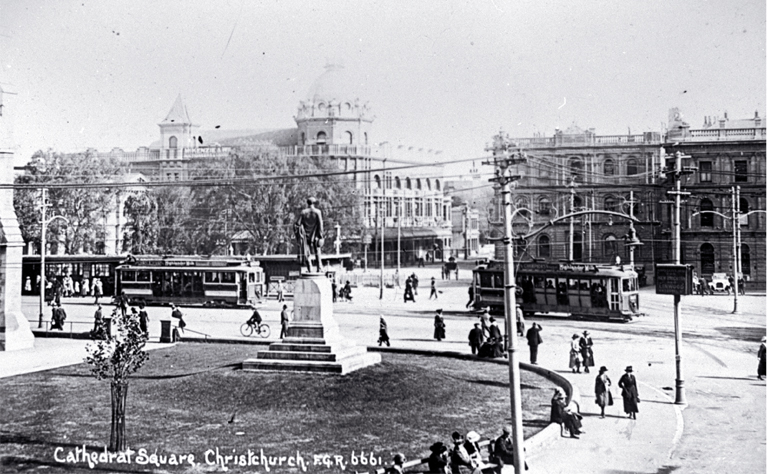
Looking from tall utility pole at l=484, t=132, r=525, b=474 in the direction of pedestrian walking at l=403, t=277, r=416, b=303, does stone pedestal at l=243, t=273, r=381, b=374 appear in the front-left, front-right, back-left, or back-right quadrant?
front-left

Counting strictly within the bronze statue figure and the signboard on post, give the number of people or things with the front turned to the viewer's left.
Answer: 0

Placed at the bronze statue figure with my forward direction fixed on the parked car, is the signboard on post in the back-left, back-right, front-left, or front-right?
front-right

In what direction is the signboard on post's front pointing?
toward the camera

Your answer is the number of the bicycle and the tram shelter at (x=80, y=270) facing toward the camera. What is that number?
1
